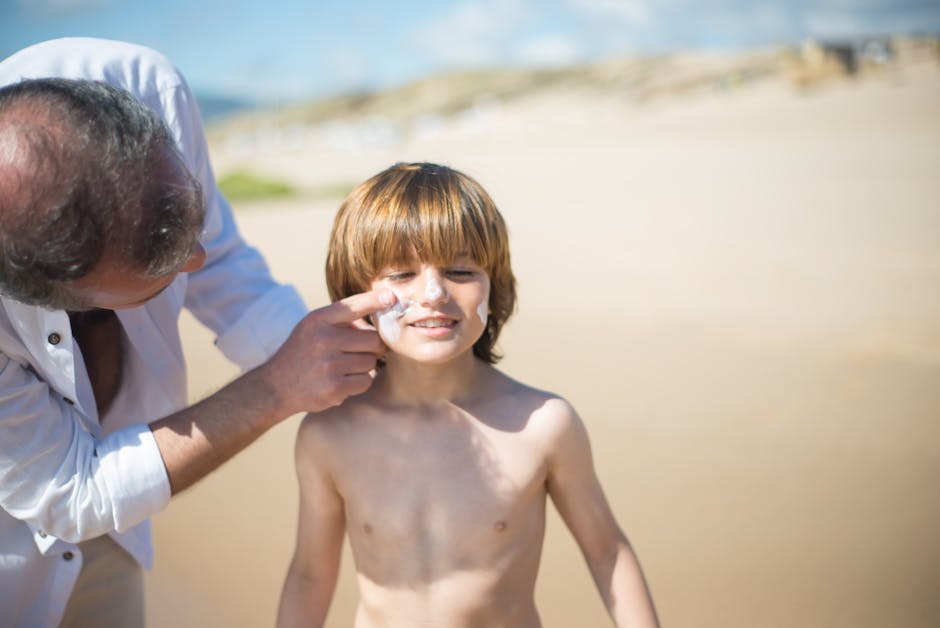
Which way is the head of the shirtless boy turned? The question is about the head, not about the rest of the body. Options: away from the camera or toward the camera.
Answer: toward the camera

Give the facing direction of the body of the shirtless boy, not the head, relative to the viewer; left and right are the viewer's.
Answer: facing the viewer

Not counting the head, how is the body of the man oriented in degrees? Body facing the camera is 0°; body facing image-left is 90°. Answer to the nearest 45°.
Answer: approximately 315°

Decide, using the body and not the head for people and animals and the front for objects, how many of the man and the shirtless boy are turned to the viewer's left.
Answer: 0

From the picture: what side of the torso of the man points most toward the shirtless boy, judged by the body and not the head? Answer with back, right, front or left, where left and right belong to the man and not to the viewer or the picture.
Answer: front

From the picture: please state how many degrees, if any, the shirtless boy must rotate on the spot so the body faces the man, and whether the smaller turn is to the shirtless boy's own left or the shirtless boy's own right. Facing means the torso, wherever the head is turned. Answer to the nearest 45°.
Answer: approximately 90° to the shirtless boy's own right

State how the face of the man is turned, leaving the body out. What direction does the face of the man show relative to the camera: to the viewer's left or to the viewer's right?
to the viewer's right
